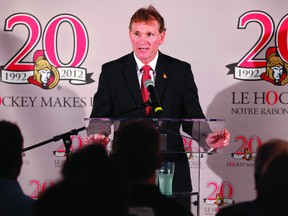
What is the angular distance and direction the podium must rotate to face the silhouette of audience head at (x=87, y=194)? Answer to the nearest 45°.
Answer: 0° — it already faces them

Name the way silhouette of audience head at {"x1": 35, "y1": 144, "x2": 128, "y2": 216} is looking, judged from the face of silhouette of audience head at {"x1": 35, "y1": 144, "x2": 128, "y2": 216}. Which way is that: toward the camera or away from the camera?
away from the camera

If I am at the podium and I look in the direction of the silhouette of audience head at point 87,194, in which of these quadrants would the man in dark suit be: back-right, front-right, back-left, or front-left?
back-right

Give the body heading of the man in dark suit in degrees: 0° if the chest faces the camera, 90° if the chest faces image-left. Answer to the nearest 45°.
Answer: approximately 0°

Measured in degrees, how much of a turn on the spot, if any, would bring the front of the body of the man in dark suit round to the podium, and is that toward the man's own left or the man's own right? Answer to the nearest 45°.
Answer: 0° — they already face it

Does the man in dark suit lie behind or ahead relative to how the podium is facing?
behind

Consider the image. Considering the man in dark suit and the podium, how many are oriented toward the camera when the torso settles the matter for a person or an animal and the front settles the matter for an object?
2

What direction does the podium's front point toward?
toward the camera

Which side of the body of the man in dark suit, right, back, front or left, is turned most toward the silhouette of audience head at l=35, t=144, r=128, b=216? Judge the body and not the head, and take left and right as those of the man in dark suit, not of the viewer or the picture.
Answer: front
